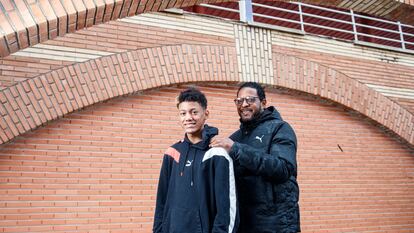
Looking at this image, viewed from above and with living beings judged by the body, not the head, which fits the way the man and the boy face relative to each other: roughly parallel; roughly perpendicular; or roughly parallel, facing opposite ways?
roughly parallel

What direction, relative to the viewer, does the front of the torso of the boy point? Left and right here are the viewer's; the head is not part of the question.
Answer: facing the viewer and to the left of the viewer

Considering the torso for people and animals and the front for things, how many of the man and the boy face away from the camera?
0
